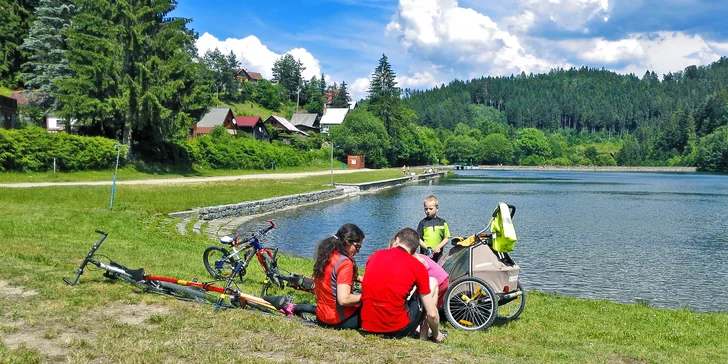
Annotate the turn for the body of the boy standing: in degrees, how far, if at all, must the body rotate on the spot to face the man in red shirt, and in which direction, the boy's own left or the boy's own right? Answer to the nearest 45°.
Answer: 0° — they already face them

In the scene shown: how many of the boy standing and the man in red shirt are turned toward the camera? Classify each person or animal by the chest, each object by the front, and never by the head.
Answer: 1

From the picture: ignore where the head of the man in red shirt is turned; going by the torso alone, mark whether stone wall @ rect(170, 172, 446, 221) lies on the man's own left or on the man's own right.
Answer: on the man's own left

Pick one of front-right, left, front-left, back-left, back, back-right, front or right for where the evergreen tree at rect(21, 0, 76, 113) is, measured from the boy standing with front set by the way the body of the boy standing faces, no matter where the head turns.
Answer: back-right

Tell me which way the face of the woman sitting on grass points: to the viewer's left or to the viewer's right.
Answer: to the viewer's right

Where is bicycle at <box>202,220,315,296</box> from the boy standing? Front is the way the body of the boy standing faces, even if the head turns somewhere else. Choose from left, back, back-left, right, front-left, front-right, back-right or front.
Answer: right

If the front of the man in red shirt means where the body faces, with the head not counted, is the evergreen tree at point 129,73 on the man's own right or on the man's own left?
on the man's own left

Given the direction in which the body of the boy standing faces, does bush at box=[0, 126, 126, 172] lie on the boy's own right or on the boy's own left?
on the boy's own right

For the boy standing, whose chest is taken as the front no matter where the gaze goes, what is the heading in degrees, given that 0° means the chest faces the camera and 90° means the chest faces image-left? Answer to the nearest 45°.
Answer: approximately 0°

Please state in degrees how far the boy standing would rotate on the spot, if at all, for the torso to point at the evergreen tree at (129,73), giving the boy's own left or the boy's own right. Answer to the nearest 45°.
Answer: approximately 135° to the boy's own right

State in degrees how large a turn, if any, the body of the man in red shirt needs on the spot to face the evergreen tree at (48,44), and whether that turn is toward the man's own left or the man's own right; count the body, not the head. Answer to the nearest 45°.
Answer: approximately 90° to the man's own left

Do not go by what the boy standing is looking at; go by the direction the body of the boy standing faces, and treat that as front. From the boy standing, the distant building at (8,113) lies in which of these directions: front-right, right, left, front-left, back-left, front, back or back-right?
back-right

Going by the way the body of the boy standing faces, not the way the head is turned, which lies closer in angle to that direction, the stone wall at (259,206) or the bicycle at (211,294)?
the bicycle

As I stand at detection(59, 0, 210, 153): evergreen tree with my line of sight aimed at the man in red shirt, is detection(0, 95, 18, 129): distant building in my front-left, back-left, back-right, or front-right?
back-right

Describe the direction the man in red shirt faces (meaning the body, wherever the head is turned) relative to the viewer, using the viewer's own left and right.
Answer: facing away from the viewer and to the right of the viewer
